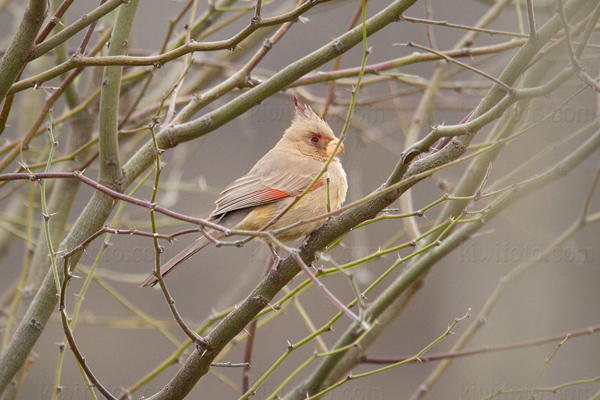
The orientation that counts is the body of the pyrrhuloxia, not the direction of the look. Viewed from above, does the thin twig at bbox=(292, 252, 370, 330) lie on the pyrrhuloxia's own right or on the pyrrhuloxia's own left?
on the pyrrhuloxia's own right

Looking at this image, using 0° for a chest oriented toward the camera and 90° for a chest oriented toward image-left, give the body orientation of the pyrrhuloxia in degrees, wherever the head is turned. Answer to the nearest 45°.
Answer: approximately 270°

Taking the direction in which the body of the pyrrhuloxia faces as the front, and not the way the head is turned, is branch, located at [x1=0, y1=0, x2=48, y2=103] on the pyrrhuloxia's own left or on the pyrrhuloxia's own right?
on the pyrrhuloxia's own right

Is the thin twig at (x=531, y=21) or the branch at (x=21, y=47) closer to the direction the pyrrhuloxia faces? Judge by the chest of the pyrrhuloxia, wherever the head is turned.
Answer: the thin twig
